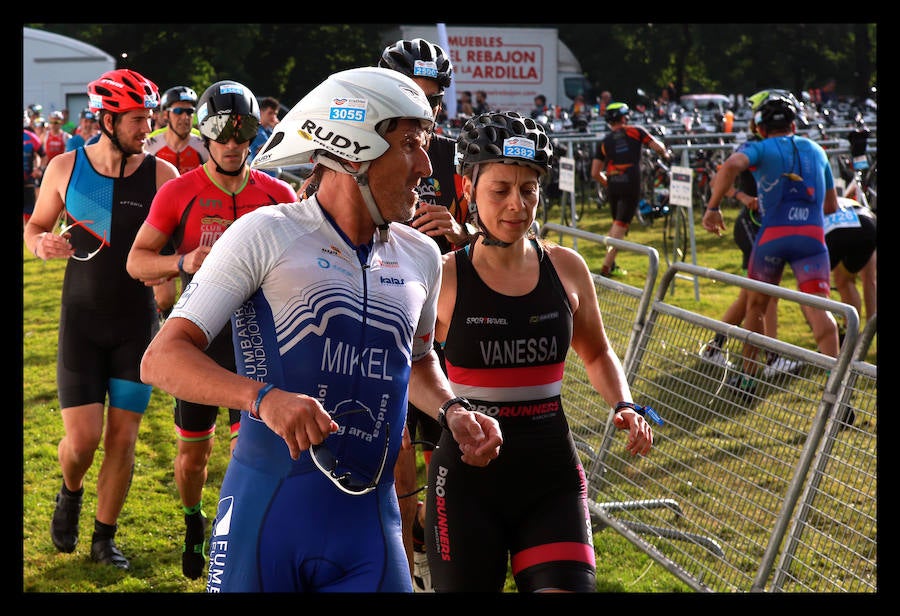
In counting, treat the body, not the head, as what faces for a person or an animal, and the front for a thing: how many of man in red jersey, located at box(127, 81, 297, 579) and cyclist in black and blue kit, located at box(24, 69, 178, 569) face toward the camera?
2

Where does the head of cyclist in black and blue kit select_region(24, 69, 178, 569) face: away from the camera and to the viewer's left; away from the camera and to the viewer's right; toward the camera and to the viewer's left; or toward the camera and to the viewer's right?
toward the camera and to the viewer's right

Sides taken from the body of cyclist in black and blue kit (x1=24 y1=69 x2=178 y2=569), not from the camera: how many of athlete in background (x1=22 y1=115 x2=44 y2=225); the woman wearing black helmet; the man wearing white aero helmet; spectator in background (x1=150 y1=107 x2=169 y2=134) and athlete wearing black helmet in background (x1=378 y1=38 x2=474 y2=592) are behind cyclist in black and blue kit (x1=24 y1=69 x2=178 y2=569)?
2

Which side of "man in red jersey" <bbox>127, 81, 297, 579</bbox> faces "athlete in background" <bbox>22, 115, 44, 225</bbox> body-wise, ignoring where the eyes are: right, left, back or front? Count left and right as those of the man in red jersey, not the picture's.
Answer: back

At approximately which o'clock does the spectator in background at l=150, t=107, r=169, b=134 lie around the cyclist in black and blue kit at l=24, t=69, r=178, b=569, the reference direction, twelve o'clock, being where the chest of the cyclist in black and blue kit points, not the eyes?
The spectator in background is roughly at 6 o'clock from the cyclist in black and blue kit.

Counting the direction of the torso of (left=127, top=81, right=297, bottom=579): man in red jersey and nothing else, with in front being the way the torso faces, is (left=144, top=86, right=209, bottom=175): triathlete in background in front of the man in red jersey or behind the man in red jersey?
behind

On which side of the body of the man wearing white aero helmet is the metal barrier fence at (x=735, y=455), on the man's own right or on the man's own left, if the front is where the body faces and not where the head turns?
on the man's own left

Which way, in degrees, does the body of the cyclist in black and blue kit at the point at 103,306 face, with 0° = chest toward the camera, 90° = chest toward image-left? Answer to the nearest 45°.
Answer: approximately 0°

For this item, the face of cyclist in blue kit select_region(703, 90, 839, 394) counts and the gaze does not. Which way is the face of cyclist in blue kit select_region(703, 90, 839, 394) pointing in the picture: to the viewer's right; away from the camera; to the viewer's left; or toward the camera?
away from the camera

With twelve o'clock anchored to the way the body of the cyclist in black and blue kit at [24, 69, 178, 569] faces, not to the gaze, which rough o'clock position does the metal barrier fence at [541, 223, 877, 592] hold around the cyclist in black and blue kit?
The metal barrier fence is roughly at 10 o'clock from the cyclist in black and blue kit.
